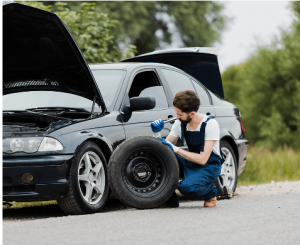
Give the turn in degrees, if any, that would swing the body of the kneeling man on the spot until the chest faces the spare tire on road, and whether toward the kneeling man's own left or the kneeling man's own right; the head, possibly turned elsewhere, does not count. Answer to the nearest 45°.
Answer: approximately 45° to the kneeling man's own right

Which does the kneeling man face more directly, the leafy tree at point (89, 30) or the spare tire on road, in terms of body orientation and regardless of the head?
the spare tire on road

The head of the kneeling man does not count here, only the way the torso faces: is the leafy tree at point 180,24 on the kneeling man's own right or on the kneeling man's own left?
on the kneeling man's own right

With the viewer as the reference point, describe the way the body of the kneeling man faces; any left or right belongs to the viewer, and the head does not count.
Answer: facing the viewer and to the left of the viewer

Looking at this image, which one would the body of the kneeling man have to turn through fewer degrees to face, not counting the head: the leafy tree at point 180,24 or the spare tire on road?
the spare tire on road
